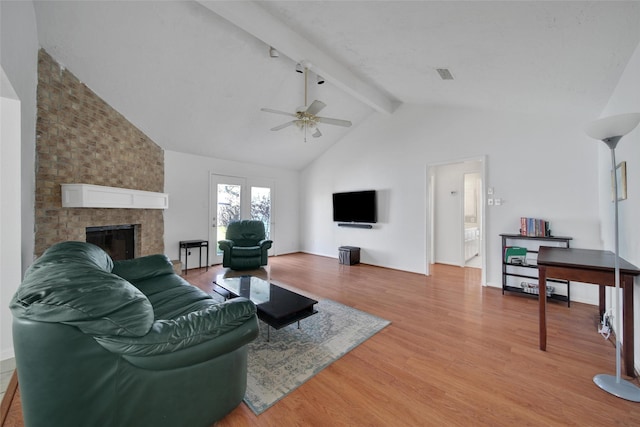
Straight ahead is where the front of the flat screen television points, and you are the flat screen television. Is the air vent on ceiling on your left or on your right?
on your left

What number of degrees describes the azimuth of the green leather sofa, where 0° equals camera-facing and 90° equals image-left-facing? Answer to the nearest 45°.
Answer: approximately 270°

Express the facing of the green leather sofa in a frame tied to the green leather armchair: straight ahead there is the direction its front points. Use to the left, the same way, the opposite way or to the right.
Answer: to the left

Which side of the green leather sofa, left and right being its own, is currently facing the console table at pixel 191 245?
left

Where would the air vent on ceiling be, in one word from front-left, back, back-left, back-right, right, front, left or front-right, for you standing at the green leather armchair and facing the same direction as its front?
front-left

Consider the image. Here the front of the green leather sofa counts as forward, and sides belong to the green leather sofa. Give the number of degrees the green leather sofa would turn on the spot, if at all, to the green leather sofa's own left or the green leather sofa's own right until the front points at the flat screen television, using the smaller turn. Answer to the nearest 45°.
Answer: approximately 45° to the green leather sofa's own left

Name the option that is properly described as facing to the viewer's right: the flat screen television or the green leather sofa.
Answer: the green leather sofa

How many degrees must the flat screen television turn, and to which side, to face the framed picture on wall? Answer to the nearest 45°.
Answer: approximately 90° to its left

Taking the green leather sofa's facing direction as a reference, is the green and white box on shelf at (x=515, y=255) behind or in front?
in front

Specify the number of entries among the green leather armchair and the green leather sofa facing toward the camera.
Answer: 1

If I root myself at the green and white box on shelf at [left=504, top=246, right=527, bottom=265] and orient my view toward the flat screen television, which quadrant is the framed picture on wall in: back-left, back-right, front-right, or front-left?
back-left

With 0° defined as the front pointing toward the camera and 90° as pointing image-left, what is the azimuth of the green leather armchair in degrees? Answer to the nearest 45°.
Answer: approximately 0°

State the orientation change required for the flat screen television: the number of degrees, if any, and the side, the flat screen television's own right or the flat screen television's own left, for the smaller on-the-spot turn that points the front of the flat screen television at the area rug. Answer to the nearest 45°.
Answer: approximately 45° to the flat screen television's own left
